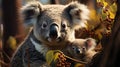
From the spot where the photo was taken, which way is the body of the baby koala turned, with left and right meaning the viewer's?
facing the viewer and to the left of the viewer
